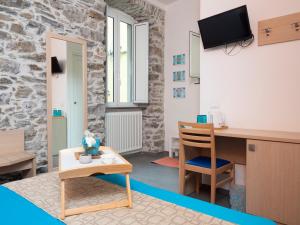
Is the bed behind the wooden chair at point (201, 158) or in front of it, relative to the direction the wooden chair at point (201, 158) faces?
behind

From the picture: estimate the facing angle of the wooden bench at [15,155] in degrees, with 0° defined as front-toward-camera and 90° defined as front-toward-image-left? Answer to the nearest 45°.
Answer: approximately 315°

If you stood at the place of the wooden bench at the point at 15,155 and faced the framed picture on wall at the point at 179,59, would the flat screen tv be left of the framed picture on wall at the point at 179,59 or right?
right

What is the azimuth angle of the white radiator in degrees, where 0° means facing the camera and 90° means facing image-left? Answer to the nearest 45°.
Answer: approximately 315°
